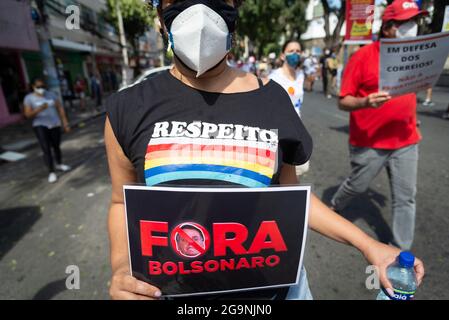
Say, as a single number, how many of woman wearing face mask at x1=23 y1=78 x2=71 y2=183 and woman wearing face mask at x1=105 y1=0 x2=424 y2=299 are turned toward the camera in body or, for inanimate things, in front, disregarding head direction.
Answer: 2

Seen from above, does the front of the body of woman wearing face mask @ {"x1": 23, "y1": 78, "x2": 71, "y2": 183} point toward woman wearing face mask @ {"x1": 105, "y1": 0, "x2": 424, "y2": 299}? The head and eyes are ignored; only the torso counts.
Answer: yes

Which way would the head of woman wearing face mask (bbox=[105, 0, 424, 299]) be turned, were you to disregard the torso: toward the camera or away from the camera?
toward the camera

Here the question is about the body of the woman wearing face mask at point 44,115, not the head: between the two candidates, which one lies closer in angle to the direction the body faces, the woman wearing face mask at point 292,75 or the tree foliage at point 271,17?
the woman wearing face mask

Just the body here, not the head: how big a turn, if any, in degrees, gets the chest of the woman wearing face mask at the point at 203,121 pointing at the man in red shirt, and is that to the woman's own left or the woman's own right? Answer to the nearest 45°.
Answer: approximately 135° to the woman's own left

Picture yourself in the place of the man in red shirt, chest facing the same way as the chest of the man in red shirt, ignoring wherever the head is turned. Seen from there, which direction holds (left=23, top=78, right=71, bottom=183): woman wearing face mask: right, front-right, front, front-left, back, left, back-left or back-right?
back-right

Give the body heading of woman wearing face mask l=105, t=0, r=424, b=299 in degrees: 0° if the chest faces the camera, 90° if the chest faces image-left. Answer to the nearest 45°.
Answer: approximately 0°

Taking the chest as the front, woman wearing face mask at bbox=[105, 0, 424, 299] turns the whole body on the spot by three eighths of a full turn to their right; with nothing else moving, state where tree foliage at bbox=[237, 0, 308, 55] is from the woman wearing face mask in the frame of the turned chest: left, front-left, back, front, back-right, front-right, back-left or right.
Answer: front-right

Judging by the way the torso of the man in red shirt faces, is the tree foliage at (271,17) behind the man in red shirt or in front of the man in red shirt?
behind

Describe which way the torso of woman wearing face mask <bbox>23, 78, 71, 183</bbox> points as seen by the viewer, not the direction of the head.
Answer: toward the camera
